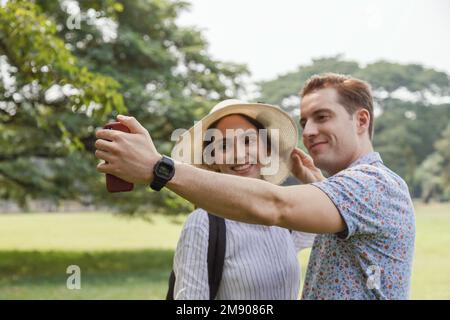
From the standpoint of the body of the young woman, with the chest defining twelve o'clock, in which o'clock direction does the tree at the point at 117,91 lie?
The tree is roughly at 4 o'clock from the young woman.

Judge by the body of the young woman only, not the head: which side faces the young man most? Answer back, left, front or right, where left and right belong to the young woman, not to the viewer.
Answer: left

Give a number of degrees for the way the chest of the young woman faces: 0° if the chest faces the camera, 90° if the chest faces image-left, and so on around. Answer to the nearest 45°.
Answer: approximately 45°

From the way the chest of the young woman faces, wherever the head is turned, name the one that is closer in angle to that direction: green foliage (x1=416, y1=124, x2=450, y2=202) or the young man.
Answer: the young man

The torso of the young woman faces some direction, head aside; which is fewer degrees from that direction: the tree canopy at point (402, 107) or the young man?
the young man

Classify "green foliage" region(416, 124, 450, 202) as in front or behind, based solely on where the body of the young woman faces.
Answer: behind

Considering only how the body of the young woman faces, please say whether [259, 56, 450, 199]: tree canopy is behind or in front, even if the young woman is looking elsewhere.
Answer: behind
